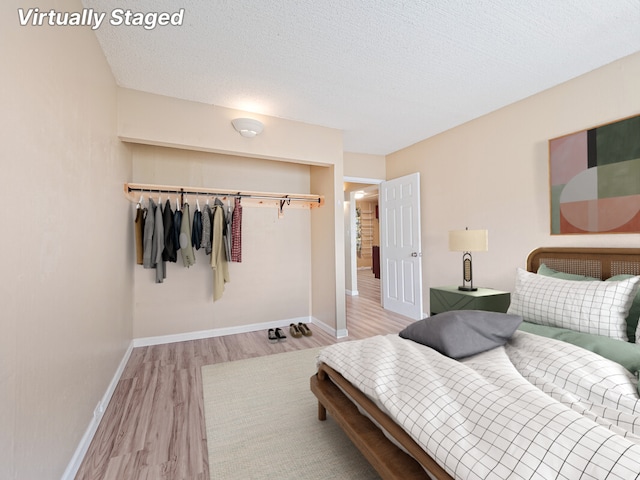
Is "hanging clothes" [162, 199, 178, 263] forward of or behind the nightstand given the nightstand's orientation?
forward

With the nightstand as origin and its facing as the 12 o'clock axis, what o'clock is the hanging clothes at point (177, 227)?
The hanging clothes is roughly at 1 o'clock from the nightstand.

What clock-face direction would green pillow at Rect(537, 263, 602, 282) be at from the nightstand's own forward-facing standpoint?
The green pillow is roughly at 8 o'clock from the nightstand.

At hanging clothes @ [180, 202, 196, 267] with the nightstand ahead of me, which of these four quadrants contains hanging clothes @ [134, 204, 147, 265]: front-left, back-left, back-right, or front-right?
back-right

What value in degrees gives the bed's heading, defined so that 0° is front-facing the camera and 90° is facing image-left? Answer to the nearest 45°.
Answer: approximately 45°

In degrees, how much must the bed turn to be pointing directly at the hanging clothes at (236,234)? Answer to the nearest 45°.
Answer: approximately 90° to its right

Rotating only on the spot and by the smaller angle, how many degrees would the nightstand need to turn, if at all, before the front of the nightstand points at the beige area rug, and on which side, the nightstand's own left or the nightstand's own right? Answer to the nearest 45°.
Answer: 0° — it already faces it

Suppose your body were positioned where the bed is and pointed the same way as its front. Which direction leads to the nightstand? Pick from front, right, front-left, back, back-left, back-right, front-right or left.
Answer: back-right

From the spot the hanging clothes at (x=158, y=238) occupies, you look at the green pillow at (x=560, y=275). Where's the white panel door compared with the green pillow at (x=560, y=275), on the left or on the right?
left

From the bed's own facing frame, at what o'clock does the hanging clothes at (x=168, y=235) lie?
The hanging clothes is roughly at 2 o'clock from the bed.

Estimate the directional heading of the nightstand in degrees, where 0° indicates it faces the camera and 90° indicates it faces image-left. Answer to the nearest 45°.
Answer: approximately 45°

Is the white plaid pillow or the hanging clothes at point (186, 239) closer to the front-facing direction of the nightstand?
the hanging clothes

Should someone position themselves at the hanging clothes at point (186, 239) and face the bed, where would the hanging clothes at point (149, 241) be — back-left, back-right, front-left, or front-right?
back-right
